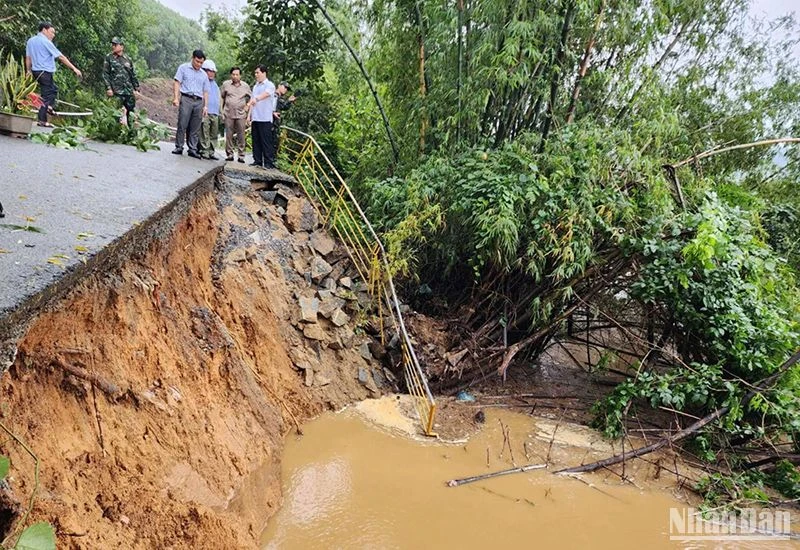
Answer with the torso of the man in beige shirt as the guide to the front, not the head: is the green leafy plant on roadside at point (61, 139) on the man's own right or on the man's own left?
on the man's own right

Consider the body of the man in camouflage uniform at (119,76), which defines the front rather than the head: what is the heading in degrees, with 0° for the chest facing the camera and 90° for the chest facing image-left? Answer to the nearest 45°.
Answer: approximately 0°

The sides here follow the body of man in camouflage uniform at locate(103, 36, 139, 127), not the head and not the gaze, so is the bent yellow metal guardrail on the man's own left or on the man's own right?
on the man's own left

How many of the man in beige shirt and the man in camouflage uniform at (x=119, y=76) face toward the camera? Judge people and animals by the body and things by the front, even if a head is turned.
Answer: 2

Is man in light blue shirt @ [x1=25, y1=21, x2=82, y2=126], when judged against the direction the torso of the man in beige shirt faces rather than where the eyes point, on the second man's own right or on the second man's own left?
on the second man's own right

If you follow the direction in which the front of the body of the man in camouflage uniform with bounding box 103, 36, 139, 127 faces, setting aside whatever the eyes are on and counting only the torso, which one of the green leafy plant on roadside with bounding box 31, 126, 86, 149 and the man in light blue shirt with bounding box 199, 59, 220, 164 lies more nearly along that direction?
the green leafy plant on roadside

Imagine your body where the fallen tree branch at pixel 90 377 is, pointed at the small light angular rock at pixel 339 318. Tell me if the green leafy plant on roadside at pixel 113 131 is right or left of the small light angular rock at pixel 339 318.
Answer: left

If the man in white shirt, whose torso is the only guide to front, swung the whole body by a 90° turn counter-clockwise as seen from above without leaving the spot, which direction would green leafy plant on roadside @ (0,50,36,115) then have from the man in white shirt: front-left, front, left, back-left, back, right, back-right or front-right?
back-right

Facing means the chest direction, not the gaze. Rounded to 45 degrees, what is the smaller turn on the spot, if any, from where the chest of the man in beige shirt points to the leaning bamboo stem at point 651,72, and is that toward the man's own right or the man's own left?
approximately 90° to the man's own left

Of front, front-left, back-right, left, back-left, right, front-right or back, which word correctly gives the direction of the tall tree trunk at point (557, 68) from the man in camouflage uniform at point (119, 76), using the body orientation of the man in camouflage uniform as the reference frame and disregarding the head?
front-left

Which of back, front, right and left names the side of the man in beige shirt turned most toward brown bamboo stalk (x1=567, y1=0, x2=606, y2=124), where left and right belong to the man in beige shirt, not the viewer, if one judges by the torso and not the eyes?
left

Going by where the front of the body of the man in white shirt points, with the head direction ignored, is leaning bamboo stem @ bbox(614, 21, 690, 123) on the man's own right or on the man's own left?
on the man's own left
